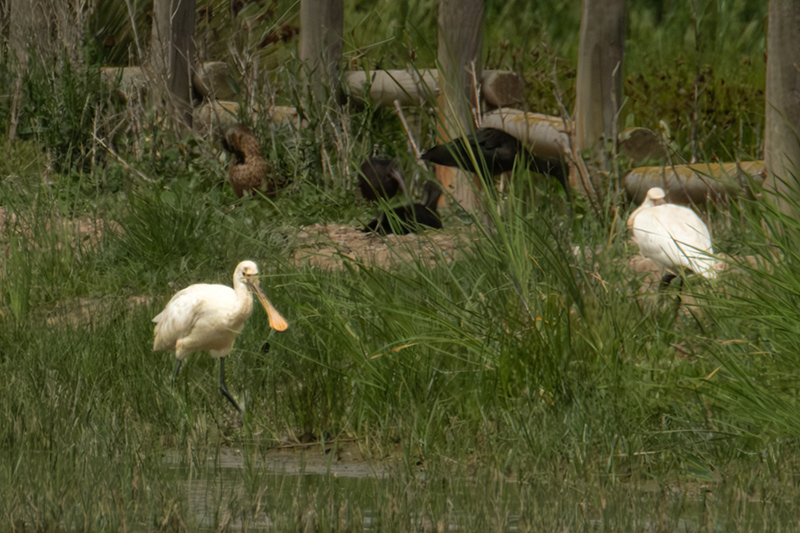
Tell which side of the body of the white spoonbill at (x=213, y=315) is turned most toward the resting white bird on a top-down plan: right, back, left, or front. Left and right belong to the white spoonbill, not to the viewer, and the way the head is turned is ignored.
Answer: front

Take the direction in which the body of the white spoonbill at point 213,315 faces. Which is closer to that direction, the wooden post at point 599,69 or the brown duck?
the wooden post

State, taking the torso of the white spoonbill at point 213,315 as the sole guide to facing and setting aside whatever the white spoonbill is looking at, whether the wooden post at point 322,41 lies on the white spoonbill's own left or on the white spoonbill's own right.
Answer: on the white spoonbill's own left

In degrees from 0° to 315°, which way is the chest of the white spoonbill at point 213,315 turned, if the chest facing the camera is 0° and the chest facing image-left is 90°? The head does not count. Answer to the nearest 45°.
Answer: approximately 270°

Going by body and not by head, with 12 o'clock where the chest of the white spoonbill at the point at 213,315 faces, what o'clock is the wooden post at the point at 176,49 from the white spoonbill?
The wooden post is roughly at 9 o'clock from the white spoonbill.
